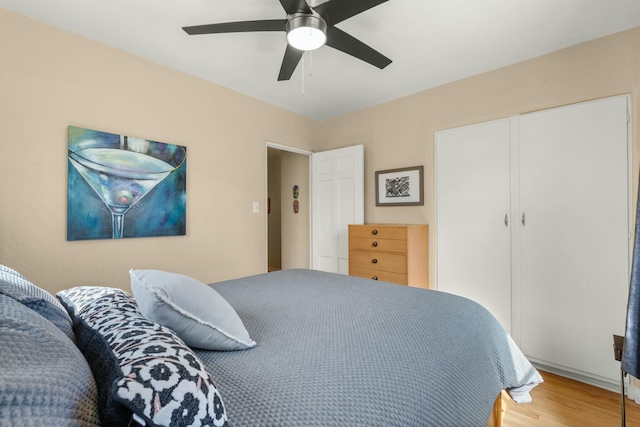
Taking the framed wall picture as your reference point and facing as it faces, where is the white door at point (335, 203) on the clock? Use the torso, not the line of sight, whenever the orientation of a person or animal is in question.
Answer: The white door is roughly at 2 o'clock from the framed wall picture.

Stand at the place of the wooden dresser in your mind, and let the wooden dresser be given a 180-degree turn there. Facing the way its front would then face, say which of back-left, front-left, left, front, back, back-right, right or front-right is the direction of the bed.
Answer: back-right

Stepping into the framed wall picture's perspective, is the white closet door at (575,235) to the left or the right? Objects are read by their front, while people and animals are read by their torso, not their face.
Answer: on its left

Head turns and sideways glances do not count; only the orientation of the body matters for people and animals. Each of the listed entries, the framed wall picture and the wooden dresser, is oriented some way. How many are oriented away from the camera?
0

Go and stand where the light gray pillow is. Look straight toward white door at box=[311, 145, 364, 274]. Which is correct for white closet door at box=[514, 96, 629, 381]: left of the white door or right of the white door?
right

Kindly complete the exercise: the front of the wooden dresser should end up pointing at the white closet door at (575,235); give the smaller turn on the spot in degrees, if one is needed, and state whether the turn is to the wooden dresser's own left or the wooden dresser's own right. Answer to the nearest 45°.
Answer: approximately 135° to the wooden dresser's own left

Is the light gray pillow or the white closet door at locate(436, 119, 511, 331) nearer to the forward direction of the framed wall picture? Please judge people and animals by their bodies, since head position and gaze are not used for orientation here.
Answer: the light gray pillow

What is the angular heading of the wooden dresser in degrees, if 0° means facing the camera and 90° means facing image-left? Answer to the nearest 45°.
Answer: approximately 45°

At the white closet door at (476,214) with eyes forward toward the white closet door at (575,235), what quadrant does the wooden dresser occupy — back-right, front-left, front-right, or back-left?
back-right

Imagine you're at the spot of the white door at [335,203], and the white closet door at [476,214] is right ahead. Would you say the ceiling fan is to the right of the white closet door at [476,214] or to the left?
right

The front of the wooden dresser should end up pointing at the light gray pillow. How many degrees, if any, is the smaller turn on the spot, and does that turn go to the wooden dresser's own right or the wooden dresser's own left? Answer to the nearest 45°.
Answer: approximately 45° to the wooden dresser's own left

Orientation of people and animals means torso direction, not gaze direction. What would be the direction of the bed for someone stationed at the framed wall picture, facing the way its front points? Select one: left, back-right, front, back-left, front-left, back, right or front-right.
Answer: front-left

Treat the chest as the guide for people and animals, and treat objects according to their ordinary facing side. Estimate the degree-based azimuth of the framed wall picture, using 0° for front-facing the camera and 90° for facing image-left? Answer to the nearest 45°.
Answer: approximately 45°
